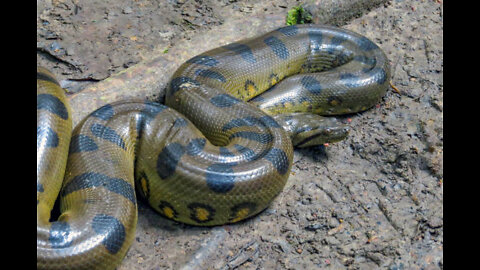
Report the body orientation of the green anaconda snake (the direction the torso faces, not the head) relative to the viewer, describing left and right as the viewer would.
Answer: facing to the right of the viewer
